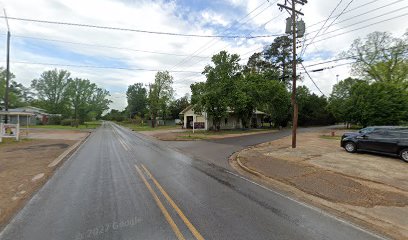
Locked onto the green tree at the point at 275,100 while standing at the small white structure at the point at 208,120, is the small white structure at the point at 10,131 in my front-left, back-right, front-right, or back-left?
back-right

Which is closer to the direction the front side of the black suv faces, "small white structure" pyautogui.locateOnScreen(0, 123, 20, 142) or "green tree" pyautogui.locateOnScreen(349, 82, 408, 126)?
the small white structure

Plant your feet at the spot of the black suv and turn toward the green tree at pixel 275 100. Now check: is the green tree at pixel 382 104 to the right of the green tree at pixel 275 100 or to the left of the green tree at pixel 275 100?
right

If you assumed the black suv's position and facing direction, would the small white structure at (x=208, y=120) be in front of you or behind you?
in front

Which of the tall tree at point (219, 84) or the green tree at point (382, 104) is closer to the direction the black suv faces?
the tall tree

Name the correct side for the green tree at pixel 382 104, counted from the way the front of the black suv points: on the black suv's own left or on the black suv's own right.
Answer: on the black suv's own right

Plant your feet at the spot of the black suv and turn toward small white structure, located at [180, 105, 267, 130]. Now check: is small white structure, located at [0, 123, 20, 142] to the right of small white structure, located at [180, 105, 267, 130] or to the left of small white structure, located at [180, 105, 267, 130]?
left

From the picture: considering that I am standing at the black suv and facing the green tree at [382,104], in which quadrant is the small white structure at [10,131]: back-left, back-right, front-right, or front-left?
back-left

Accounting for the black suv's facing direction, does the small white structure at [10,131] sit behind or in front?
in front

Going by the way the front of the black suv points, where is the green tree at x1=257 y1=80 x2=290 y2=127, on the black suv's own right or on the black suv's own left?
on the black suv's own right

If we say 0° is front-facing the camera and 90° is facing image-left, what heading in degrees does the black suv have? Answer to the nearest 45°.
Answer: approximately 90°
